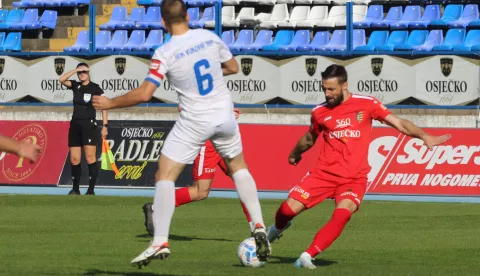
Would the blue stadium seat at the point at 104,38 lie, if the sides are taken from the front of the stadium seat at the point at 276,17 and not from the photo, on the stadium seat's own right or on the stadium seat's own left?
on the stadium seat's own right

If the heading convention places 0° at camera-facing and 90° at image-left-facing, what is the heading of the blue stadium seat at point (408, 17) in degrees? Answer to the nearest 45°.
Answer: approximately 45°

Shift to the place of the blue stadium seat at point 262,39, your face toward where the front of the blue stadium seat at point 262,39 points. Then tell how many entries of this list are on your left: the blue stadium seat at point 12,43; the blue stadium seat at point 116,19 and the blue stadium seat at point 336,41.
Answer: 1

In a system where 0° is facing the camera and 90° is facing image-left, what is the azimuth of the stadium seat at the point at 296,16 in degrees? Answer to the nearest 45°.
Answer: approximately 45°

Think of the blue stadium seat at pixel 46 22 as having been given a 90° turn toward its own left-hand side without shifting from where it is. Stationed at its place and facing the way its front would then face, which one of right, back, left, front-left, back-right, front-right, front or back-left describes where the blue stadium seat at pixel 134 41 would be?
front

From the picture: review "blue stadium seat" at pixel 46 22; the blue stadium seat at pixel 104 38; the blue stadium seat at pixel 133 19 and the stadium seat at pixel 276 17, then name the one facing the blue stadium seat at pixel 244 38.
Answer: the stadium seat

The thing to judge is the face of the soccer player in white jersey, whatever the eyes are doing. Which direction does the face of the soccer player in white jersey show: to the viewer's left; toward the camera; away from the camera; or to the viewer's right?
away from the camera

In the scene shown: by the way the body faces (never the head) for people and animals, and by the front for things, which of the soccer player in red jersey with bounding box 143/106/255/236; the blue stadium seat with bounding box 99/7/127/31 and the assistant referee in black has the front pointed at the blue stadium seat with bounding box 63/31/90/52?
the blue stadium seat with bounding box 99/7/127/31

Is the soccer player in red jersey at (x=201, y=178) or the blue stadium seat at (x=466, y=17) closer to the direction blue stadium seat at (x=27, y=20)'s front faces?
the soccer player in red jersey

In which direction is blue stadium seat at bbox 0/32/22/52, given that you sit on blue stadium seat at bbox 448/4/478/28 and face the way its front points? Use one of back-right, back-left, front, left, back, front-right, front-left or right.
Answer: front-right

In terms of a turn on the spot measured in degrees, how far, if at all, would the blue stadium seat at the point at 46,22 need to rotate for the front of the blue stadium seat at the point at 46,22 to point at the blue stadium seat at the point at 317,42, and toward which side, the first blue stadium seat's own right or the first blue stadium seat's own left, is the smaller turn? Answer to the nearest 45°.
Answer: approximately 90° to the first blue stadium seat's own left
